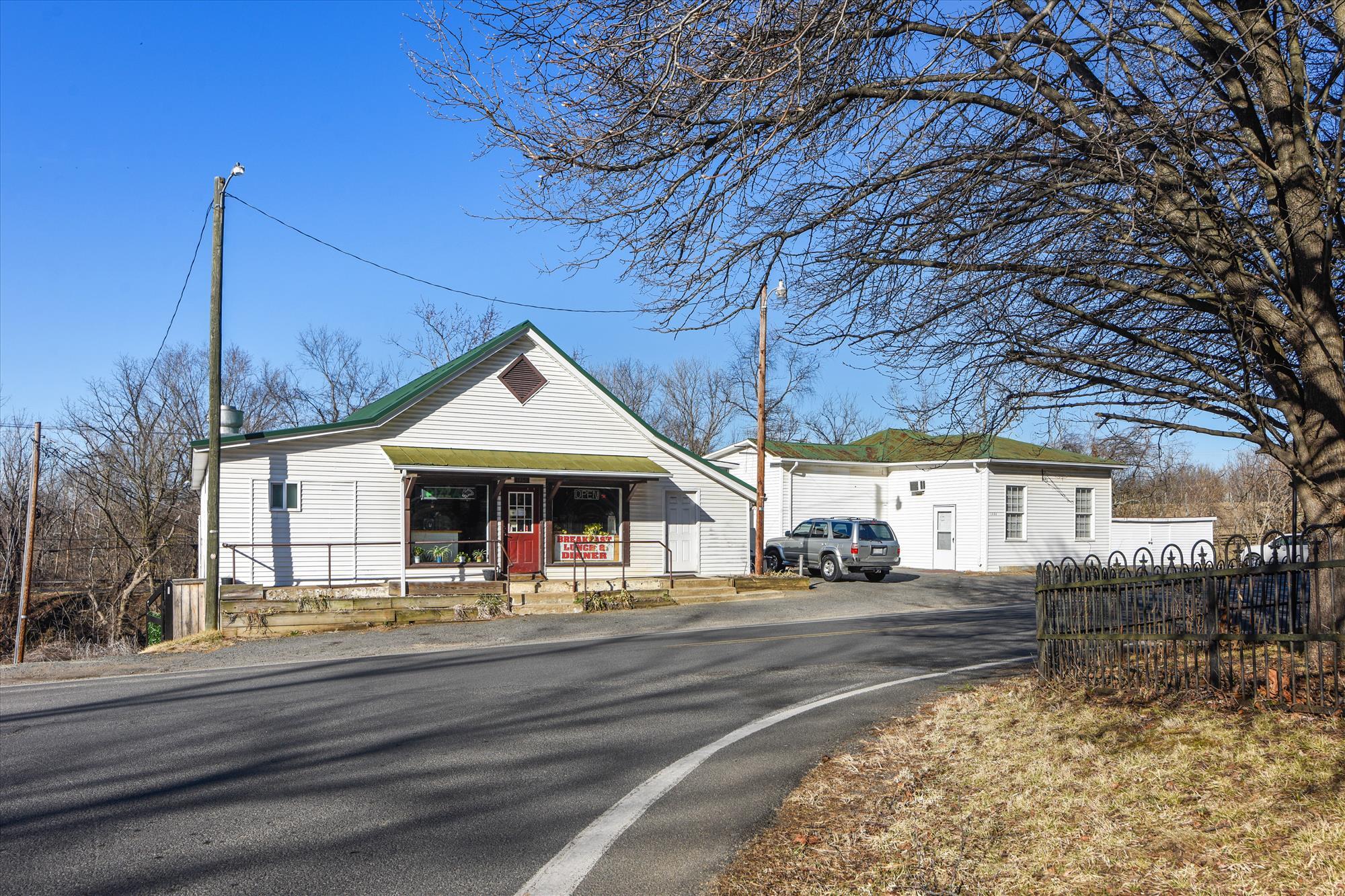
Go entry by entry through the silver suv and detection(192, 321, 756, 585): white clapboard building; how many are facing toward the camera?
1

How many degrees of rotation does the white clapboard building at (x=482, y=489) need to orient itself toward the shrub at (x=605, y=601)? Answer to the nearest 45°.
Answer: approximately 45° to its left

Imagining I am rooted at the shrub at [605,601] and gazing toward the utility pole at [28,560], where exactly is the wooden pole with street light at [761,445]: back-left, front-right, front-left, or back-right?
back-right

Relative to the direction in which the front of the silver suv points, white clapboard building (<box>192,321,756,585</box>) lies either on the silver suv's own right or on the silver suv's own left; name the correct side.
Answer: on the silver suv's own left

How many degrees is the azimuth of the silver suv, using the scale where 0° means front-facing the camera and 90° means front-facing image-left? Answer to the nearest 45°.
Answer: approximately 135°

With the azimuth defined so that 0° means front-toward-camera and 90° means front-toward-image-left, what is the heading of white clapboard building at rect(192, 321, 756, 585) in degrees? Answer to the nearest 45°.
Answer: approximately 0°
